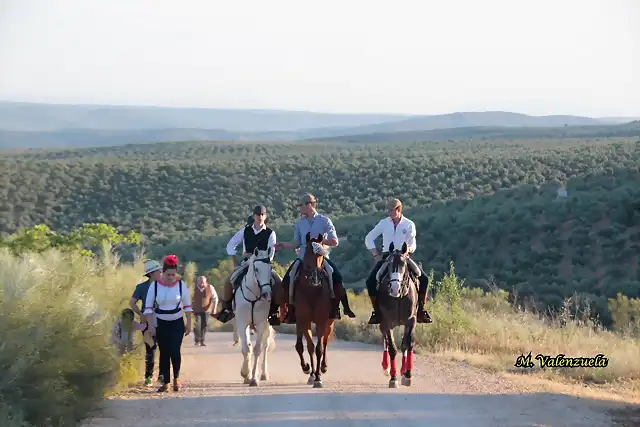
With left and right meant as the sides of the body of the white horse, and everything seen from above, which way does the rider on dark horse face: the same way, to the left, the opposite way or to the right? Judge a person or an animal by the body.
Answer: the same way

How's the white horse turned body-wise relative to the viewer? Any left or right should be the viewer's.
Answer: facing the viewer

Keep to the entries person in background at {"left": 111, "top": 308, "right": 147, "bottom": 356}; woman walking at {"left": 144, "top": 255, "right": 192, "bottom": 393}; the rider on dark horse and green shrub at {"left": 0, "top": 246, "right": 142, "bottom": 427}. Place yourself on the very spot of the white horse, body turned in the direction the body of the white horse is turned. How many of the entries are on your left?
1

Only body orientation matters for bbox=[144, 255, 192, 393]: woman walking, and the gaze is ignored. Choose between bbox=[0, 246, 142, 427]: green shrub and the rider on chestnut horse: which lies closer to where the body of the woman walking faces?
the green shrub

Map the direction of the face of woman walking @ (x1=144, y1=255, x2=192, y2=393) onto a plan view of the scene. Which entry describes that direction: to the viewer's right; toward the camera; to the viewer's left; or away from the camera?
toward the camera

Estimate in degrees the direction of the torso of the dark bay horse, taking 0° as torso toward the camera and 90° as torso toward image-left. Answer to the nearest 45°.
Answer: approximately 0°

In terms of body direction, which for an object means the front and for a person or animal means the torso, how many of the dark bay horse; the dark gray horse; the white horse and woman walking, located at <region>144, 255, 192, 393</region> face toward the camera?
4

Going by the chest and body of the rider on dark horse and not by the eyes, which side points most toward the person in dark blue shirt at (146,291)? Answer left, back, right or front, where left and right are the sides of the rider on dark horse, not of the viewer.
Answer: right

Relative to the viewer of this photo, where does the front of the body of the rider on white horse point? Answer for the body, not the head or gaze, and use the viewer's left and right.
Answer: facing the viewer

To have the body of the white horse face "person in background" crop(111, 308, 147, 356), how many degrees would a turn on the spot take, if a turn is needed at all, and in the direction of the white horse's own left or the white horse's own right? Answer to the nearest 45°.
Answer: approximately 90° to the white horse's own right

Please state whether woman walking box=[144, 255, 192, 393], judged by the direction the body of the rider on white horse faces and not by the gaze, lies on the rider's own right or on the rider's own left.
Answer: on the rider's own right

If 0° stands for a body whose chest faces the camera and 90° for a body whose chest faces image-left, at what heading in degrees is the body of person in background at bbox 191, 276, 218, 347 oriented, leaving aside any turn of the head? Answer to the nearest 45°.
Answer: approximately 0°

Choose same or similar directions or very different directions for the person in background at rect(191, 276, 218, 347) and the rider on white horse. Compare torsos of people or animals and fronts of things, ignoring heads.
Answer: same or similar directions

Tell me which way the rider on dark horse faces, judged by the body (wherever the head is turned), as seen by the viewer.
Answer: toward the camera

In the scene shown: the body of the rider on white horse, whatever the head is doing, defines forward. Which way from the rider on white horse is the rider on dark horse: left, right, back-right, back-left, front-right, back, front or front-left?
left

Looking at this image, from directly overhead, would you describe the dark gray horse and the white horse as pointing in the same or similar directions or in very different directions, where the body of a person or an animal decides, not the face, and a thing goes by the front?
same or similar directions
